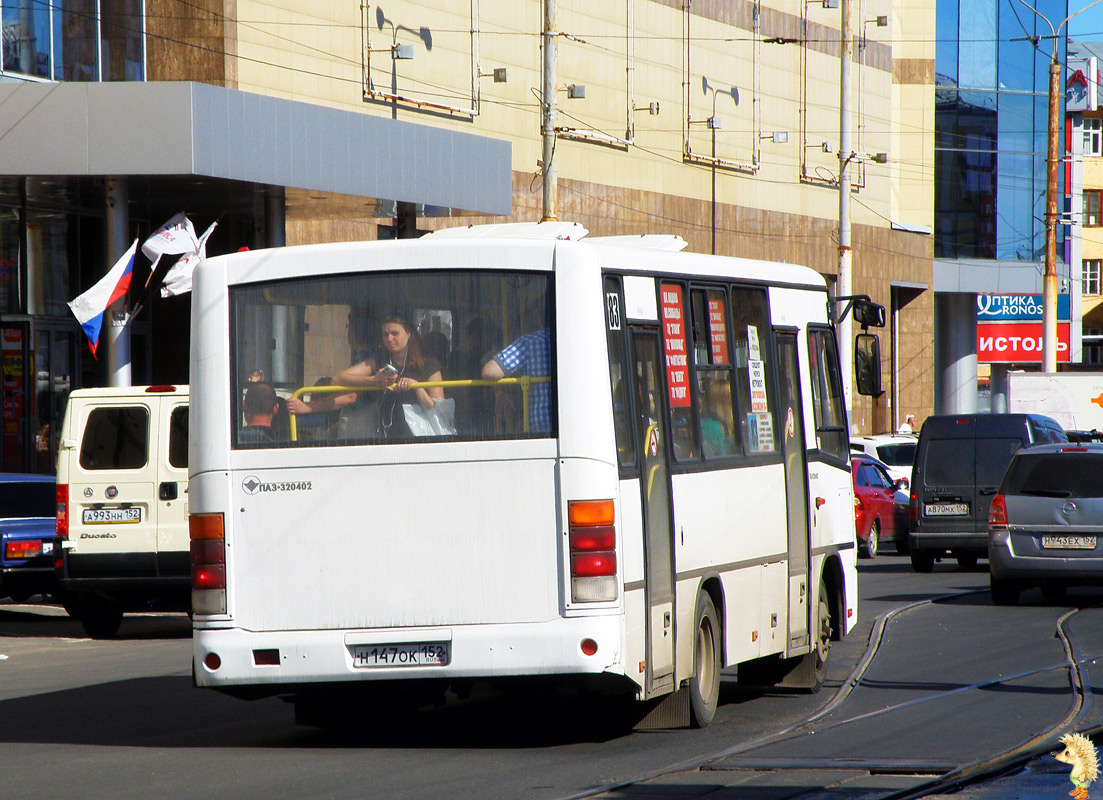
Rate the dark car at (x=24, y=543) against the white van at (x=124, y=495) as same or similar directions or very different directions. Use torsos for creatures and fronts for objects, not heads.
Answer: same or similar directions

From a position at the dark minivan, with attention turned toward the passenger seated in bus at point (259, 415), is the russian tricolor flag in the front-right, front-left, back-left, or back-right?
front-right

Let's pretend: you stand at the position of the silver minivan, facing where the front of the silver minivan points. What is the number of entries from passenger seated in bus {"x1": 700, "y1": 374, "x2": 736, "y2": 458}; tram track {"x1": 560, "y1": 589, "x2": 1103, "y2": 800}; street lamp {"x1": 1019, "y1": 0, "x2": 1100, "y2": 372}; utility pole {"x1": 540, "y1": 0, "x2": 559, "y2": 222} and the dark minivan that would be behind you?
2

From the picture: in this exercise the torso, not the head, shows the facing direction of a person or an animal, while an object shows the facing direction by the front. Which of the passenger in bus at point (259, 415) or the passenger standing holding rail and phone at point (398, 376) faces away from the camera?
the passenger in bus at point (259, 415)

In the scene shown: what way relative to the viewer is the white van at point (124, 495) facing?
away from the camera

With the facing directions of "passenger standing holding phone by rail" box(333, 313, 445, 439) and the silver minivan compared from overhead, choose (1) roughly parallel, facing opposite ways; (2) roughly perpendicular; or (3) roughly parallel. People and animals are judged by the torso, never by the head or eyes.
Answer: roughly parallel, facing opposite ways

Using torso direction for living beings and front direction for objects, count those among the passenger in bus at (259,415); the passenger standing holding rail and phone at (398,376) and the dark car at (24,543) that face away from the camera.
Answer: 2

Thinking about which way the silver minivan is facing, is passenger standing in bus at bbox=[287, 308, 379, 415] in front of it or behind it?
behind

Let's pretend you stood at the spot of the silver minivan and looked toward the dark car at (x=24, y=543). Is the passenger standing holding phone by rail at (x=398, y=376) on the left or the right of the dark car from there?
left

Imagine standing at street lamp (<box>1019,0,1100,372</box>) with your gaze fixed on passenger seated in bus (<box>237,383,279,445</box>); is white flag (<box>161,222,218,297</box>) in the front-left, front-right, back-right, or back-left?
front-right

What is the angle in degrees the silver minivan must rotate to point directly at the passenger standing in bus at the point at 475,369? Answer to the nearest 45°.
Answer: approximately 180°

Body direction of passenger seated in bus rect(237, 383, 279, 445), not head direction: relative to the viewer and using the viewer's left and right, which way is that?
facing away from the viewer

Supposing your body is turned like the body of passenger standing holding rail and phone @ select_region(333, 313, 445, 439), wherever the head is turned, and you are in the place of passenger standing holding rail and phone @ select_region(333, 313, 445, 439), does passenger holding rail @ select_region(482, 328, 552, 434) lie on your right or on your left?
on your left

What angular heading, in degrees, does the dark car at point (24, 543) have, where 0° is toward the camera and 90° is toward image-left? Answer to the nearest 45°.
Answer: approximately 180°

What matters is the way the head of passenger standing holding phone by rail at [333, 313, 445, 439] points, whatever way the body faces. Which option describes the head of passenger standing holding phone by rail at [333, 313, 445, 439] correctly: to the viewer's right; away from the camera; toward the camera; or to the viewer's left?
toward the camera

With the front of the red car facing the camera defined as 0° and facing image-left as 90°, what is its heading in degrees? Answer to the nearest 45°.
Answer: approximately 225°

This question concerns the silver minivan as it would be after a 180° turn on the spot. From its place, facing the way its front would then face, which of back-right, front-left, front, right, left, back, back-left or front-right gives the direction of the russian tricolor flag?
right

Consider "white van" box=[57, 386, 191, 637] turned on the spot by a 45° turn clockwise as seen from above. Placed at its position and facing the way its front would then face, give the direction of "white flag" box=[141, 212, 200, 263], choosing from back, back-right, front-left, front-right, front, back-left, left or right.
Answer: front-left

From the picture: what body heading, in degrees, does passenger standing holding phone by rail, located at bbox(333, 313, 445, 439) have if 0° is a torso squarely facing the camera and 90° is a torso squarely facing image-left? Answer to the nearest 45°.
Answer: approximately 45°

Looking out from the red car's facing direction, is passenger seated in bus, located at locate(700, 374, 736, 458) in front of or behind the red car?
behind

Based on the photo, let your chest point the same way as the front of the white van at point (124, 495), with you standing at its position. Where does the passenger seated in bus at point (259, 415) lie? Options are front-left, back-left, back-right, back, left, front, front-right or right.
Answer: back
